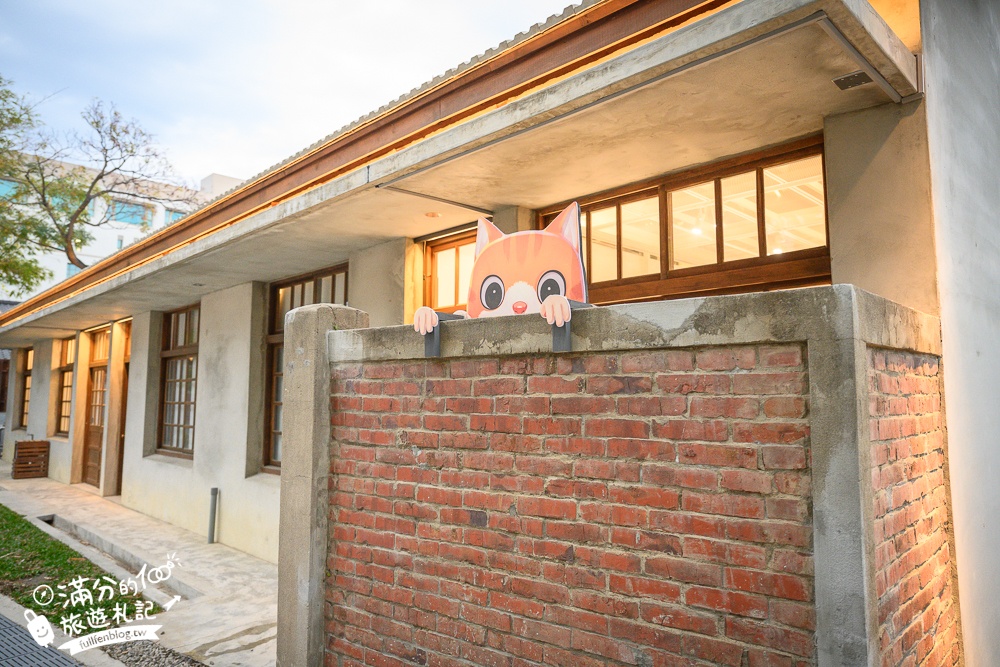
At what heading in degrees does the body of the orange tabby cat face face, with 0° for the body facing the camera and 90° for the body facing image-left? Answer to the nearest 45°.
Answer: approximately 0°

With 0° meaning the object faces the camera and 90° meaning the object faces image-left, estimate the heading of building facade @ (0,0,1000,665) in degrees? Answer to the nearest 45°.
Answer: approximately 45°

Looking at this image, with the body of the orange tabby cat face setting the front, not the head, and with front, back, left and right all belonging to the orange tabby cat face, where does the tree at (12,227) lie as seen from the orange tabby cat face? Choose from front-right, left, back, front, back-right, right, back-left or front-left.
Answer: back-right

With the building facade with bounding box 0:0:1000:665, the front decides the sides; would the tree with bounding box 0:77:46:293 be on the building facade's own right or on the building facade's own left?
on the building facade's own right
